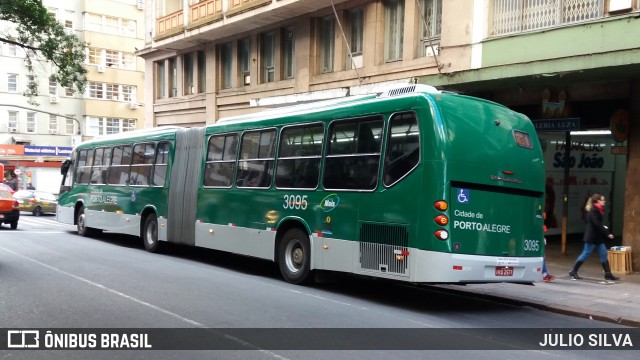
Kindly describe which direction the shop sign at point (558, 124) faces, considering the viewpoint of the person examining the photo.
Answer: facing the viewer

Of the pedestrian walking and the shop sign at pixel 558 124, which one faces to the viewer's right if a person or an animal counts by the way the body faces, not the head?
the pedestrian walking

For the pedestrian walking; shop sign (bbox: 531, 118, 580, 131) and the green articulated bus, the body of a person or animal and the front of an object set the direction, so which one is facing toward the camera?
the shop sign

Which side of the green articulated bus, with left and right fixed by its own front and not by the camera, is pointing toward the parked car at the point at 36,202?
front

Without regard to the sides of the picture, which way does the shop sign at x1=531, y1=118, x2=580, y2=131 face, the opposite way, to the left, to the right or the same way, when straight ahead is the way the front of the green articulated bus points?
to the left

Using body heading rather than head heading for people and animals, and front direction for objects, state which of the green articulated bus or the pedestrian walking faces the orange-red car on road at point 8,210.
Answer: the green articulated bus

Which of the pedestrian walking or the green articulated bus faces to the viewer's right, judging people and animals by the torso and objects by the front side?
the pedestrian walking

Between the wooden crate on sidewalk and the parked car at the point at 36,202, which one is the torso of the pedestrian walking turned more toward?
the wooden crate on sidewalk

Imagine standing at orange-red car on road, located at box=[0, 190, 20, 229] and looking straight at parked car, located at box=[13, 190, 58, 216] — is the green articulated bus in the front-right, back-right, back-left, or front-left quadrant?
back-right

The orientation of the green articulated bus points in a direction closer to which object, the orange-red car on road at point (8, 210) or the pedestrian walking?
the orange-red car on road

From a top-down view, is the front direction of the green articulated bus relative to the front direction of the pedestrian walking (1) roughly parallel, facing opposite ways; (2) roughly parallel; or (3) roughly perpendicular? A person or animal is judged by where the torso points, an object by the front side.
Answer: roughly parallel, facing opposite ways

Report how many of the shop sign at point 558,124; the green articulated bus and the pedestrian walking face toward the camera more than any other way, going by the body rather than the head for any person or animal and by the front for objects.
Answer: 1

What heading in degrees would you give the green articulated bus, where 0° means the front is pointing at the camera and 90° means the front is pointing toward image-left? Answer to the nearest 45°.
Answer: approximately 135°
